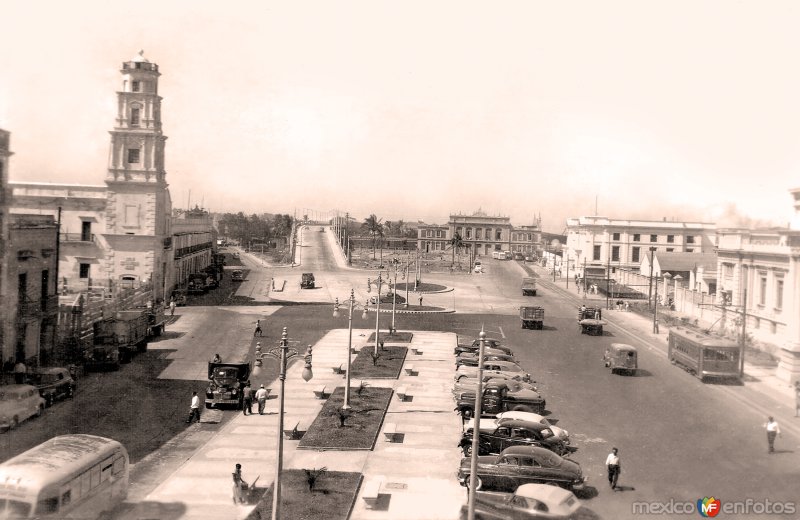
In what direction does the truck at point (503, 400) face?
to the viewer's left

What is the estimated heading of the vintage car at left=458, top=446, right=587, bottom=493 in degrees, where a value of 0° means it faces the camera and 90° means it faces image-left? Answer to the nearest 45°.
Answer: approximately 90°

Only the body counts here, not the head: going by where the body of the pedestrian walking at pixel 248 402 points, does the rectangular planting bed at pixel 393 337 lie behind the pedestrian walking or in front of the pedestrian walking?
in front

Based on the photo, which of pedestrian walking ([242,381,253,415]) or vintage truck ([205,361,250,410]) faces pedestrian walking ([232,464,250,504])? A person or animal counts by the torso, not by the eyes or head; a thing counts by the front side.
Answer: the vintage truck

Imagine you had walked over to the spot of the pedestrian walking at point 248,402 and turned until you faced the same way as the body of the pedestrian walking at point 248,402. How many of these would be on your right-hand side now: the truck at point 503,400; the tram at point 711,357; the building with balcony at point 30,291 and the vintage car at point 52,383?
2

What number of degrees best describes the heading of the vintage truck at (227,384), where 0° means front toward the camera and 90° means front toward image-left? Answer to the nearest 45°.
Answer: approximately 0°

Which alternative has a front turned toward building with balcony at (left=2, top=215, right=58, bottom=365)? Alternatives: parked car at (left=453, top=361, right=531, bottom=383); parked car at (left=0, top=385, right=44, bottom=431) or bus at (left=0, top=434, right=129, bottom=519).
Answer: parked car at (left=453, top=361, right=531, bottom=383)

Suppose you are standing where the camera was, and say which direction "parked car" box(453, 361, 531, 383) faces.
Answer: facing to the left of the viewer

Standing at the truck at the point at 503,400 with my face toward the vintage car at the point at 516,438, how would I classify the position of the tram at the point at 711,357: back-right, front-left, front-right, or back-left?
back-left

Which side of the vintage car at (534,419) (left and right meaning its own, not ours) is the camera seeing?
left

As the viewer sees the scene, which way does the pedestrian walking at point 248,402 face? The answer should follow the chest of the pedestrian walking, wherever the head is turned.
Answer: away from the camera

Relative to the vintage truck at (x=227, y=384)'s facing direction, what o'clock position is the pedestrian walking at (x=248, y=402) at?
The pedestrian walking is roughly at 11 o'clock from the vintage truck.

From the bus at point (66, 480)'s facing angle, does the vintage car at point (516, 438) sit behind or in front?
behind

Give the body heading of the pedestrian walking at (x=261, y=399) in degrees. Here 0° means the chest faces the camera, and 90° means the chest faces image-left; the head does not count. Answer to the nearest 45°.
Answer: approximately 180°

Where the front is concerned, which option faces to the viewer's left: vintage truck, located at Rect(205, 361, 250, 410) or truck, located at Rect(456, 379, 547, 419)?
the truck, located at Rect(456, 379, 547, 419)
